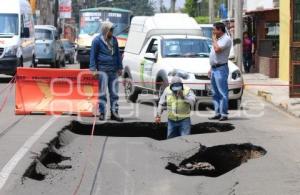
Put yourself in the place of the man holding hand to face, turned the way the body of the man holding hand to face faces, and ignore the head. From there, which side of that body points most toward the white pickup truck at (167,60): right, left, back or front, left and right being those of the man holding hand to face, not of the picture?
right

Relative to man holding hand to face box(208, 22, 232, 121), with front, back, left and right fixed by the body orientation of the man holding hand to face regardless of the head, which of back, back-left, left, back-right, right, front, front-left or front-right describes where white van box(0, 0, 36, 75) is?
front-right

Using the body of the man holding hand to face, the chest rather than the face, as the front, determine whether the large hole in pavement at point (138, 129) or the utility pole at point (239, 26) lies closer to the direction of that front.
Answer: the large hole in pavement

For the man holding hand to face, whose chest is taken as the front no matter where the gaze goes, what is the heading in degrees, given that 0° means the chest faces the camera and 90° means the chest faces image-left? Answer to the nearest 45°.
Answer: approximately 90°

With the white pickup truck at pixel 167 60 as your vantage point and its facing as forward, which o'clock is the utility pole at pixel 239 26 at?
The utility pole is roughly at 8 o'clock from the white pickup truck.

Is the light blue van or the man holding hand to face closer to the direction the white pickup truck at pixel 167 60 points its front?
the man holding hand to face

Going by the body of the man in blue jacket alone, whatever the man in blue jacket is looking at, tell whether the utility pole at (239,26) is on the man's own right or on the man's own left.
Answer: on the man's own left

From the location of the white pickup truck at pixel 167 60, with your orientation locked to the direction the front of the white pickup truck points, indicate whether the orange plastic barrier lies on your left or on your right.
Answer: on your right

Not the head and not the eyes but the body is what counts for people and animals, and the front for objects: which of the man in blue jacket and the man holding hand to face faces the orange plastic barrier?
the man holding hand to face

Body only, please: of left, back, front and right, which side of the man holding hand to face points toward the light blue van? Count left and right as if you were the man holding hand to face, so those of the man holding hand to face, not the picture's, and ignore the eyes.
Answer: right

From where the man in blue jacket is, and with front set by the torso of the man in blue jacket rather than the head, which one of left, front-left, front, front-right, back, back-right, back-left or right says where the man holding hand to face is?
front-left

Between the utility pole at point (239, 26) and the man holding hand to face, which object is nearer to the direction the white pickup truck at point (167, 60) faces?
the man holding hand to face

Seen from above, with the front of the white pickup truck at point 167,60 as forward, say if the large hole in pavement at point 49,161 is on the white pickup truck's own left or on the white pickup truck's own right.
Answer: on the white pickup truck's own right
